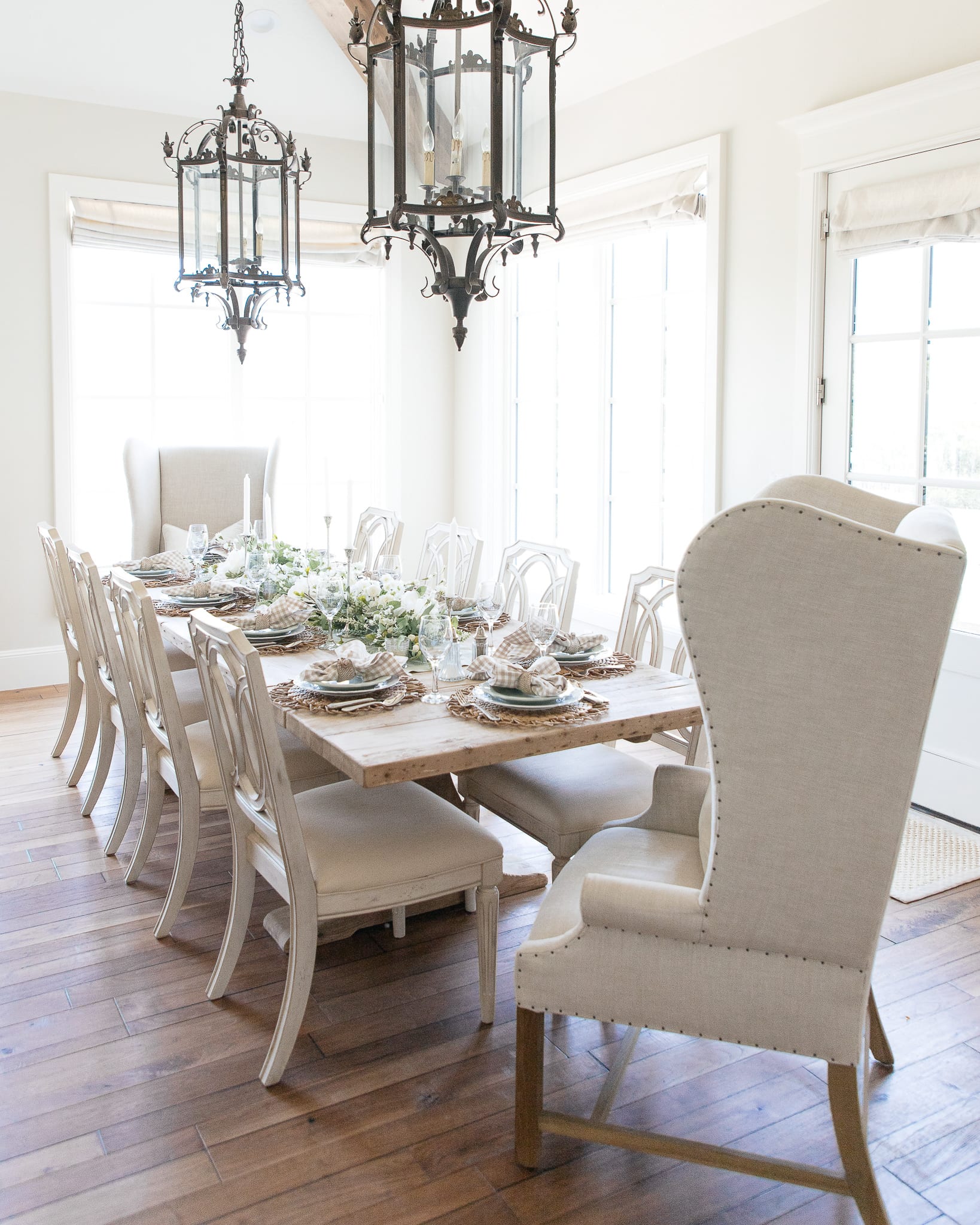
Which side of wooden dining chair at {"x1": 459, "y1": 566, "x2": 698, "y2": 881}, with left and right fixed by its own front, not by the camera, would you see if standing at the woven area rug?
back

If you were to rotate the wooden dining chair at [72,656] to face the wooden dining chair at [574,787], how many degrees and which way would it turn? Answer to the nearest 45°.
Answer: approximately 45° to its right

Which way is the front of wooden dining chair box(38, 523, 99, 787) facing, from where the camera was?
facing to the right of the viewer

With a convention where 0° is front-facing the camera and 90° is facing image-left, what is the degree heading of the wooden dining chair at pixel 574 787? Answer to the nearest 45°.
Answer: approximately 45°

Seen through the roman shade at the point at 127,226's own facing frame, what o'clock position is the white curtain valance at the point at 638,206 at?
The white curtain valance is roughly at 10 o'clock from the roman shade.

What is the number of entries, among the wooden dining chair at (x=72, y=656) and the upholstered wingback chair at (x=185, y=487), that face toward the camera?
1

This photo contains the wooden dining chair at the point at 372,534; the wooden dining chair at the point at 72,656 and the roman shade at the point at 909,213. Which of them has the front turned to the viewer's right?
the wooden dining chair at the point at 72,656

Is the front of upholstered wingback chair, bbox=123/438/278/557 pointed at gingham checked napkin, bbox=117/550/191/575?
yes
